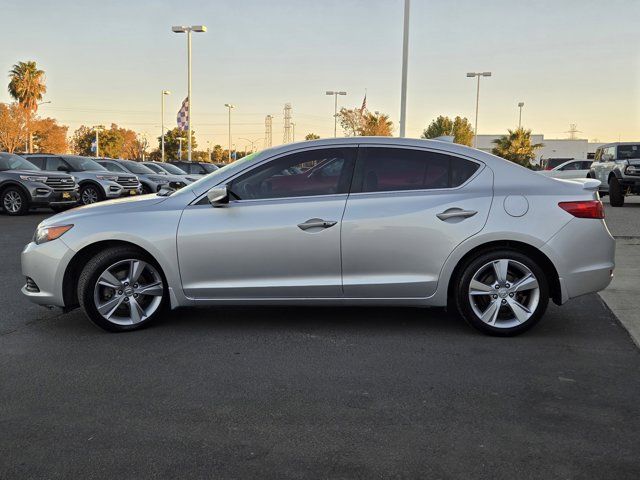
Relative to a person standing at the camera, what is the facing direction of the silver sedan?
facing to the left of the viewer

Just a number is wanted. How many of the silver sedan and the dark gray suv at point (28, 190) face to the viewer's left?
1

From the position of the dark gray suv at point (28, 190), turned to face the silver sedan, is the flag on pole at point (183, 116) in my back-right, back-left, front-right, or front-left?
back-left

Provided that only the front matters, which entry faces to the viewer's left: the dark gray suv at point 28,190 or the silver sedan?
the silver sedan

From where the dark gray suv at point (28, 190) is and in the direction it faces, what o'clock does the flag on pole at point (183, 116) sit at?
The flag on pole is roughly at 8 o'clock from the dark gray suv.

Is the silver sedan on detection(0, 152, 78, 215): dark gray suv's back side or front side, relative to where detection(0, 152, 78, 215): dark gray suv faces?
on the front side

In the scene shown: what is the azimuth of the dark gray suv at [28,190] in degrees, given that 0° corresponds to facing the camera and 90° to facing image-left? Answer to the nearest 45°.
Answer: approximately 315°

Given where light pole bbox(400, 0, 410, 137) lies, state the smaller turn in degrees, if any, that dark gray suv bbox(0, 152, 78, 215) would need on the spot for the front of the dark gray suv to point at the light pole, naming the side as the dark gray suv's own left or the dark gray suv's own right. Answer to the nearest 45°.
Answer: approximately 45° to the dark gray suv's own left

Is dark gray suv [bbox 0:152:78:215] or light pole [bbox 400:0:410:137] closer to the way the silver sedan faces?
the dark gray suv

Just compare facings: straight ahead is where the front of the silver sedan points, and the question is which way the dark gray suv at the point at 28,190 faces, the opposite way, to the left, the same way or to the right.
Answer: the opposite way

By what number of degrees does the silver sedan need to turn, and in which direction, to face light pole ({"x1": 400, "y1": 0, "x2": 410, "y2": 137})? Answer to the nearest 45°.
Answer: approximately 90° to its right

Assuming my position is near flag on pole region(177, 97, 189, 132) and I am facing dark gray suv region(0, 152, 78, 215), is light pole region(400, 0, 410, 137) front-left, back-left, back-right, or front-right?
front-left

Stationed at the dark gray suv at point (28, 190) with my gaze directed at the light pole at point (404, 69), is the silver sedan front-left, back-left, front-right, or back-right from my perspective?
front-right

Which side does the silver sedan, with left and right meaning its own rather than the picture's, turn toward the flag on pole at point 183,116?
right

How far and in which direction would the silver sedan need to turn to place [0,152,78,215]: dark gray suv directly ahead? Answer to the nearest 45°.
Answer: approximately 45° to its right
